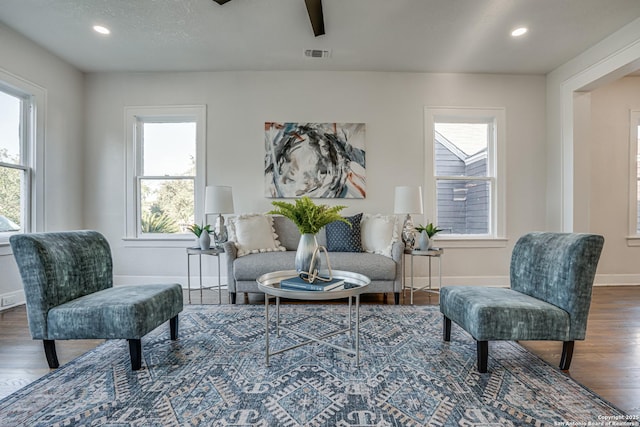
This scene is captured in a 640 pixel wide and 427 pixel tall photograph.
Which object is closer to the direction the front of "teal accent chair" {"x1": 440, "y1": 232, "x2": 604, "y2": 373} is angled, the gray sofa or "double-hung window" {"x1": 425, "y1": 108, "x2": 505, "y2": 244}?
the gray sofa

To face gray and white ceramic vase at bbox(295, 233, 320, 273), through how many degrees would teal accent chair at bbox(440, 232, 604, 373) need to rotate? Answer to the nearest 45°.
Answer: approximately 45° to its right

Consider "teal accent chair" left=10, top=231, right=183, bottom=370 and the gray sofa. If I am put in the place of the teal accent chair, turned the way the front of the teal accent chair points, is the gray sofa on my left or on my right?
on my left

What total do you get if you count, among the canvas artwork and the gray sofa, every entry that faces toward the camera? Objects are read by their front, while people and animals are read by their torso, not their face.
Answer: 2

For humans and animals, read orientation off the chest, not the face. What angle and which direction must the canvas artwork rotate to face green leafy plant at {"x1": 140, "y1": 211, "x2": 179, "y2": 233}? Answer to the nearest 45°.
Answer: approximately 90° to its right

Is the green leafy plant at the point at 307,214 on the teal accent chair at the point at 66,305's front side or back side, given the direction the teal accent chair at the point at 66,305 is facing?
on the front side

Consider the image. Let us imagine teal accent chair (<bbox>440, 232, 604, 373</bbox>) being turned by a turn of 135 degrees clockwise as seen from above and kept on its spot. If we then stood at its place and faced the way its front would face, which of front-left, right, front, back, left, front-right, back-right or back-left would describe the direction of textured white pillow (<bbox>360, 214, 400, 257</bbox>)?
front-left

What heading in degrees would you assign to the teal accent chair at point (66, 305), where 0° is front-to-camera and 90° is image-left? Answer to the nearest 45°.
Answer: approximately 315°

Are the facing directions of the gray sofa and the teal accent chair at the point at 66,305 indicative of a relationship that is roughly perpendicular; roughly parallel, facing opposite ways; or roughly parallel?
roughly perpendicular

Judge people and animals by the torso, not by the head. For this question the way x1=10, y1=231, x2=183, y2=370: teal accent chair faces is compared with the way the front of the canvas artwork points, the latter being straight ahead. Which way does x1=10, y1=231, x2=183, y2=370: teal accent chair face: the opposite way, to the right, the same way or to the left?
to the left

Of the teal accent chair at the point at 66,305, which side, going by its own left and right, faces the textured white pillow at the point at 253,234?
left

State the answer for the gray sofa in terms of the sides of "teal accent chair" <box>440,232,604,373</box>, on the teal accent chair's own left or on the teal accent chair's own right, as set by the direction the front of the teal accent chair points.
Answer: on the teal accent chair's own right

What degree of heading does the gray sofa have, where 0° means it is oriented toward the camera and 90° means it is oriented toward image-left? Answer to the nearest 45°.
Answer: approximately 0°

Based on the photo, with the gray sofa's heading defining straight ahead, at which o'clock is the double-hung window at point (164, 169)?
The double-hung window is roughly at 4 o'clock from the gray sofa.
